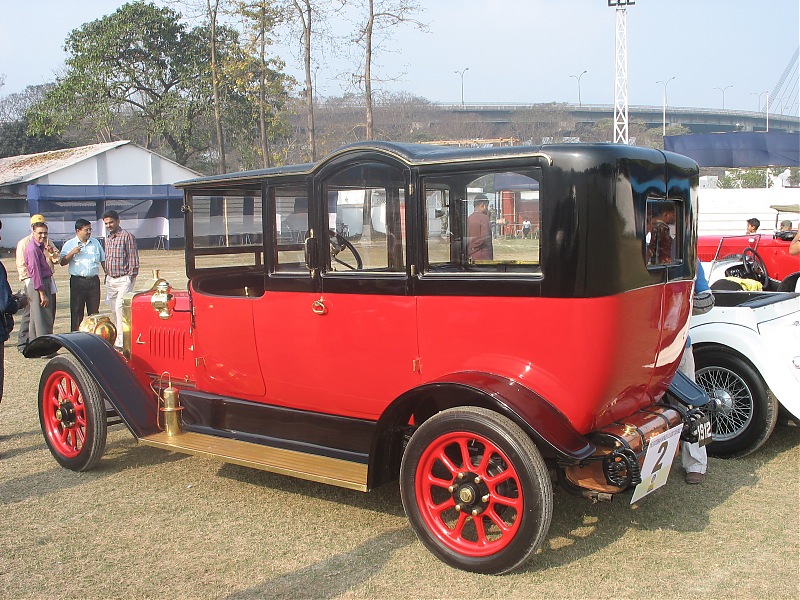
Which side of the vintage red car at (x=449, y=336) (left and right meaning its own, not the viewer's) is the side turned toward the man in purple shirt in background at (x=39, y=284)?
front

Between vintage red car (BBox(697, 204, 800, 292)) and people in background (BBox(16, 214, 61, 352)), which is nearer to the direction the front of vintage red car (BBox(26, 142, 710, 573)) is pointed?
the people in background

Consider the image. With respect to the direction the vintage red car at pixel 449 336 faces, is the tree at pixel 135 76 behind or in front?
in front

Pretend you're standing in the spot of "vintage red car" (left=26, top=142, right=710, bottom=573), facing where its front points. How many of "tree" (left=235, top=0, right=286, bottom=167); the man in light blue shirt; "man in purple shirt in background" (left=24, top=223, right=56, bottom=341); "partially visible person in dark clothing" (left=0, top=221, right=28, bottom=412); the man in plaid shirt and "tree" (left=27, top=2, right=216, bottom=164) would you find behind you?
0

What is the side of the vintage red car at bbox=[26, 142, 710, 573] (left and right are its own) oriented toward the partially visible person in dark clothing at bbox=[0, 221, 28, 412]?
front

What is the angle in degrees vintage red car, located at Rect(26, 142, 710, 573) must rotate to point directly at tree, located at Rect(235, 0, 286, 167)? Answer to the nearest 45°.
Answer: approximately 45° to its right

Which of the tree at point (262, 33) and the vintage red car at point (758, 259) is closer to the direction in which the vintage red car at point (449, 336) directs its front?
the tree

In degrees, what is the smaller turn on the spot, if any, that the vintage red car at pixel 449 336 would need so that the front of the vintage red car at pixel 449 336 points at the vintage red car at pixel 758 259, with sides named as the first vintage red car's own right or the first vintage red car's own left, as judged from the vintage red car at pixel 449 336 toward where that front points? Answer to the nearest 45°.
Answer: approximately 90° to the first vintage red car's own right

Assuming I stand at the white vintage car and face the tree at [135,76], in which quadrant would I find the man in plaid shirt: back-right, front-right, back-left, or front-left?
front-left

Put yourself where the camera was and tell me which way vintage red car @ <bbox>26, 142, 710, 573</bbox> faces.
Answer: facing away from the viewer and to the left of the viewer

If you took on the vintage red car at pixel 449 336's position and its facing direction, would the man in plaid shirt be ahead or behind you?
ahead
